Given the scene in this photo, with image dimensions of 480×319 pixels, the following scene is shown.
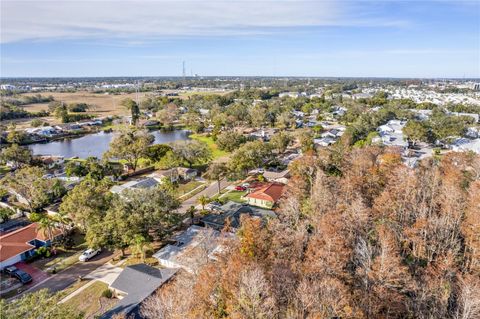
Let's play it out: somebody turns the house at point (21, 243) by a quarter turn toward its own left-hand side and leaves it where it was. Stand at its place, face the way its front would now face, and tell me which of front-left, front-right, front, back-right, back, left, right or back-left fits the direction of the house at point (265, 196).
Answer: front-right

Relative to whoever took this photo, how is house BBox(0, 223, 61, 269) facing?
facing the viewer and to the right of the viewer

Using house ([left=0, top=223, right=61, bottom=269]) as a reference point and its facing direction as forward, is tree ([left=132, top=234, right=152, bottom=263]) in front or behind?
in front

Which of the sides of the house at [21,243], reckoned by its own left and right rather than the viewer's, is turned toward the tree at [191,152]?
left

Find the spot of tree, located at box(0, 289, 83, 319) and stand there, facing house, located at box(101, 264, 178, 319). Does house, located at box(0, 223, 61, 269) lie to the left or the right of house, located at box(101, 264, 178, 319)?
left
